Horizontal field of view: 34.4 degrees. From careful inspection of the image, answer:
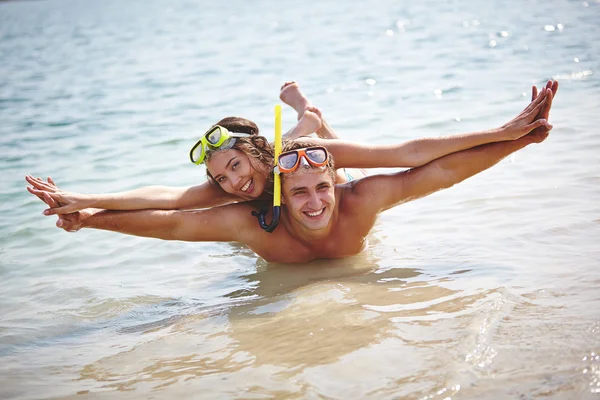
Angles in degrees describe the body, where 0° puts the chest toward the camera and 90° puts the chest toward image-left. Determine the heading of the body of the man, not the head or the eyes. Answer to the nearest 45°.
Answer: approximately 0°
